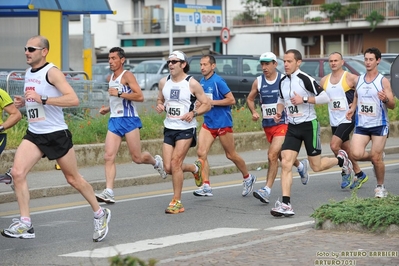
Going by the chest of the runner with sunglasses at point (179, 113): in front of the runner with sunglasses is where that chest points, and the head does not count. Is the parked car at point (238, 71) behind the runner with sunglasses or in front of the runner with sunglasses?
behind

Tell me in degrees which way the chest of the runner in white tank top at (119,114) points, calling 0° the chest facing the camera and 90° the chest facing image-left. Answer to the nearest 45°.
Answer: approximately 45°

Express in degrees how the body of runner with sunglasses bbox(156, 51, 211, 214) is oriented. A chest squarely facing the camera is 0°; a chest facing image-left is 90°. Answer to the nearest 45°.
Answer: approximately 45°

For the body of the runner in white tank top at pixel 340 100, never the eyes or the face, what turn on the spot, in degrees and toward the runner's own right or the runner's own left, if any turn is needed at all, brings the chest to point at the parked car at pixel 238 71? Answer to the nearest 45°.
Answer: approximately 135° to the runner's own right

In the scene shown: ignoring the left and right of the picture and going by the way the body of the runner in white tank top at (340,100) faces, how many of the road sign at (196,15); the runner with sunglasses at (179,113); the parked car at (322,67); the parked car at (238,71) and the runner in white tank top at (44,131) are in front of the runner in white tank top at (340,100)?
2

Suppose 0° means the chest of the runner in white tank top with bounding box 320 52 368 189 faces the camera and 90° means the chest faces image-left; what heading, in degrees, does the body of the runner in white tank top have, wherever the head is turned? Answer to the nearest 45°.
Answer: approximately 45°

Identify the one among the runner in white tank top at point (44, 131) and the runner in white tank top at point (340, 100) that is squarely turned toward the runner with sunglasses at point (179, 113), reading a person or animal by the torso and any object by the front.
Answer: the runner in white tank top at point (340, 100)

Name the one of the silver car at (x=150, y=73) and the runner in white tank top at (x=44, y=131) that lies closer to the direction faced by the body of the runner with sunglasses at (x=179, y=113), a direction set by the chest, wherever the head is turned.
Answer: the runner in white tank top
